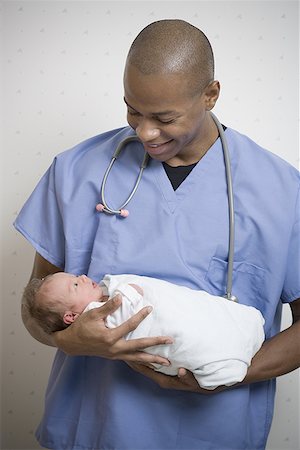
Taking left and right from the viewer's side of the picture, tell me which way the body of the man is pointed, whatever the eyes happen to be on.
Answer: facing the viewer

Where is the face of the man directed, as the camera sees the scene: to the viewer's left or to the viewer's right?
to the viewer's left
